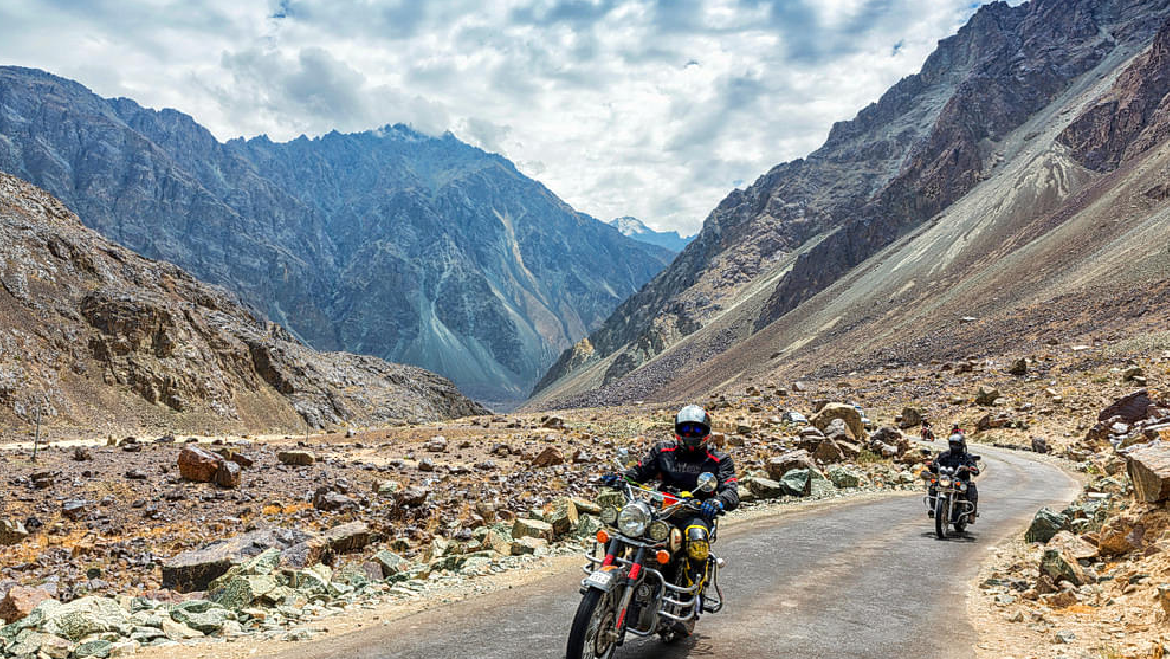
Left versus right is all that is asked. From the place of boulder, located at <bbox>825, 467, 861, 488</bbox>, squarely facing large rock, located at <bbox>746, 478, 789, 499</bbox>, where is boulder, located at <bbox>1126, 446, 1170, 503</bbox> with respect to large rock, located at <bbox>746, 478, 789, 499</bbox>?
left

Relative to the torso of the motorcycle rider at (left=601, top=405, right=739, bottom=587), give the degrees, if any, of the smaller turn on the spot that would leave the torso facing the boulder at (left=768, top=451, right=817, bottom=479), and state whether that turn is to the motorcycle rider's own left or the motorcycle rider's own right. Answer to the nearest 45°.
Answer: approximately 135° to the motorcycle rider's own right

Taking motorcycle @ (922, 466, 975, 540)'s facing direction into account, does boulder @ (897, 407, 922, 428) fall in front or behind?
behind

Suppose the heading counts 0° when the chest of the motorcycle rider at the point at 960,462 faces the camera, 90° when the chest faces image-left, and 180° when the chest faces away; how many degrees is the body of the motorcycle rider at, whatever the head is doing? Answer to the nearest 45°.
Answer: approximately 0°

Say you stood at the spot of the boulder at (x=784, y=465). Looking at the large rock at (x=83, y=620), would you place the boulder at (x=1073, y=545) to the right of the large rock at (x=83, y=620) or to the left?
left

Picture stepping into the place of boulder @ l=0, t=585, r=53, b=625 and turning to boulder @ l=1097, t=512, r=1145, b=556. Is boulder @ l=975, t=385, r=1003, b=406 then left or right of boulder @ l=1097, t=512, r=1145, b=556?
left

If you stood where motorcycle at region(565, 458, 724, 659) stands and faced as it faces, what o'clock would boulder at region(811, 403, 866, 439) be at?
The boulder is roughly at 5 o'clock from the motorcycle.

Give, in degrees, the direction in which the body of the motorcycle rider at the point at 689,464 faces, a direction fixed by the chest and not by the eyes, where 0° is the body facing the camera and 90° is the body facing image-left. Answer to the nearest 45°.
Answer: approximately 45°
